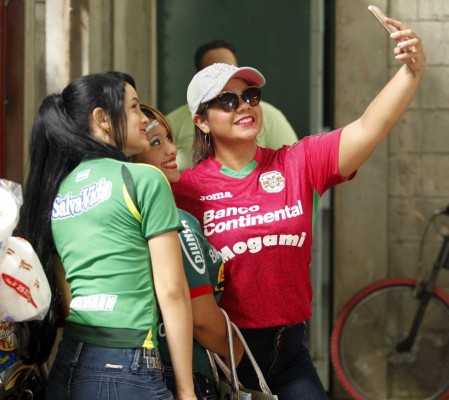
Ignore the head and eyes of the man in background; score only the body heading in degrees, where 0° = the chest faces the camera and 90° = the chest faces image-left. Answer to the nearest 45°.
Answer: approximately 0°
